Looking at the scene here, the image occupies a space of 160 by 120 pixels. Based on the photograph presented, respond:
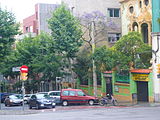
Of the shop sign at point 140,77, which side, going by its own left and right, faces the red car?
right

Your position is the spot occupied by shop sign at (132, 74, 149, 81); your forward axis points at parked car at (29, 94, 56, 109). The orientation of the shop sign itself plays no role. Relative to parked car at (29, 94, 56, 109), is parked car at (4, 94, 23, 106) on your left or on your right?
right
